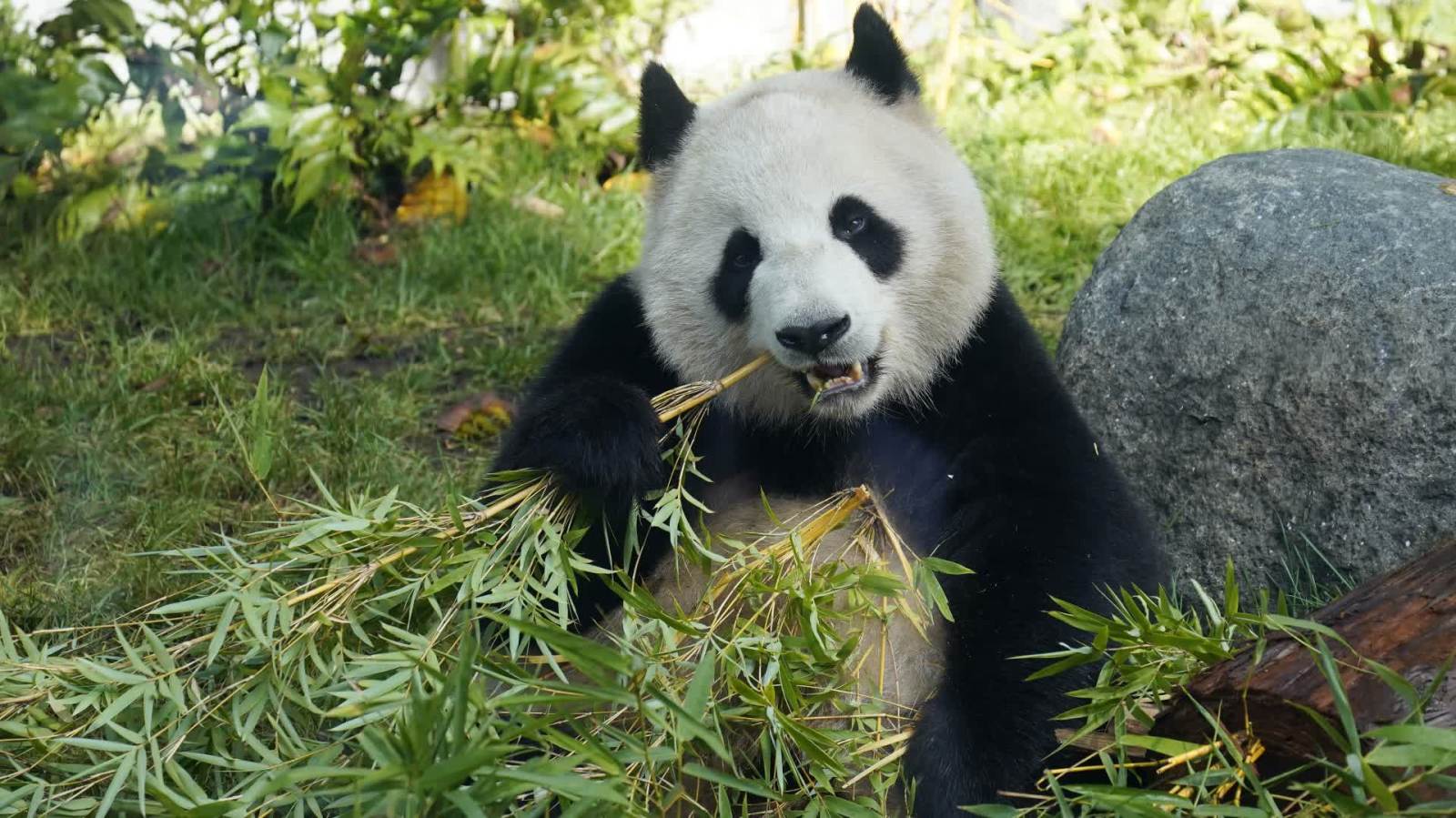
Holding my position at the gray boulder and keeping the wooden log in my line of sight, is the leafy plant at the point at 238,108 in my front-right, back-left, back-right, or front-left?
back-right

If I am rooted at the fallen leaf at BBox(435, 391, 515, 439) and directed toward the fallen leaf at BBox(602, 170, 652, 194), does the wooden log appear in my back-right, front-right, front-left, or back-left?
back-right

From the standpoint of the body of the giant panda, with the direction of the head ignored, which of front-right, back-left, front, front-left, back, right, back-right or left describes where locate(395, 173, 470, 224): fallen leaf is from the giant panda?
back-right

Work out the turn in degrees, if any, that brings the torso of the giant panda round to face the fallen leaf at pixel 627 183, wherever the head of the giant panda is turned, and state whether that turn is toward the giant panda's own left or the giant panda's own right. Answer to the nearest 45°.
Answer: approximately 180°

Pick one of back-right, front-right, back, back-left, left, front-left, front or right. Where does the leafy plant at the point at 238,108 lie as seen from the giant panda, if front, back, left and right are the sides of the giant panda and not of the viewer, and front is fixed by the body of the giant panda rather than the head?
back-right

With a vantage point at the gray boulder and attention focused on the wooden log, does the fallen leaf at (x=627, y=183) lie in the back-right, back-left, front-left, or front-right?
back-right

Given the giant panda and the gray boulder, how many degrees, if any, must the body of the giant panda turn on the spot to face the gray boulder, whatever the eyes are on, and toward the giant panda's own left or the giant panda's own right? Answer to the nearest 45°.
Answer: approximately 90° to the giant panda's own left

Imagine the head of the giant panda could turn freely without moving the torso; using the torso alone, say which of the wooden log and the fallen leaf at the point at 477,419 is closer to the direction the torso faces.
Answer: the wooden log

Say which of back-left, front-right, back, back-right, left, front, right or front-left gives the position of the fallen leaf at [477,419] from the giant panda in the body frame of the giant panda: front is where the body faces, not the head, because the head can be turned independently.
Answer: back-right

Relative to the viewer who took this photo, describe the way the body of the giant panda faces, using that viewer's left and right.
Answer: facing the viewer
